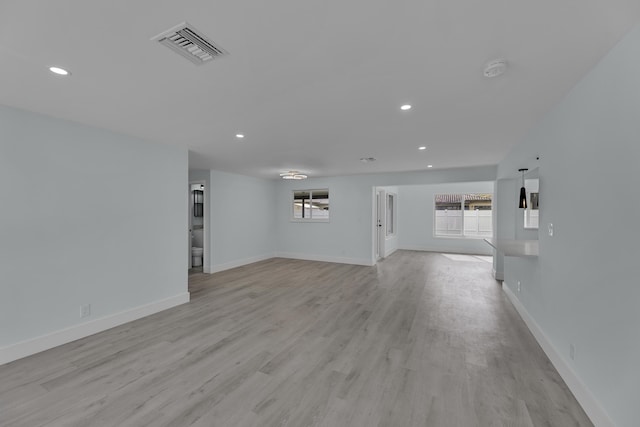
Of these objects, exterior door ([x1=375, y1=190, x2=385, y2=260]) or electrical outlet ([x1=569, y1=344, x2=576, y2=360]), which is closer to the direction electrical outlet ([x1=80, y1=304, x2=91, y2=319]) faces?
the electrical outlet

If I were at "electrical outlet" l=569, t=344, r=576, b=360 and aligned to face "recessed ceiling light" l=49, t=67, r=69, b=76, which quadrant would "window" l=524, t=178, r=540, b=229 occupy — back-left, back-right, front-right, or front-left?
back-right

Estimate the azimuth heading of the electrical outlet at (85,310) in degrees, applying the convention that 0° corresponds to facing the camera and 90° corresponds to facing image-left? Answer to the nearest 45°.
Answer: approximately 315°

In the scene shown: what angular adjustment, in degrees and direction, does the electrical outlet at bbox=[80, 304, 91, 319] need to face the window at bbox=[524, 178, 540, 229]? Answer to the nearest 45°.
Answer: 0° — it already faces it

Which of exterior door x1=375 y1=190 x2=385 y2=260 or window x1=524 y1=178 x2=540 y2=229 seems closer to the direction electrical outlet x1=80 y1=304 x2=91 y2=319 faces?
the window

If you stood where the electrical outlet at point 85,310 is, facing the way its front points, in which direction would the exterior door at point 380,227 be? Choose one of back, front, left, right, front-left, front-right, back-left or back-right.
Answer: front-left

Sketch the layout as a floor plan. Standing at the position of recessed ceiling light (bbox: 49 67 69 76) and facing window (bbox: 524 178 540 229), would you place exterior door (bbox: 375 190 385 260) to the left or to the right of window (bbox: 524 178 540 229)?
left

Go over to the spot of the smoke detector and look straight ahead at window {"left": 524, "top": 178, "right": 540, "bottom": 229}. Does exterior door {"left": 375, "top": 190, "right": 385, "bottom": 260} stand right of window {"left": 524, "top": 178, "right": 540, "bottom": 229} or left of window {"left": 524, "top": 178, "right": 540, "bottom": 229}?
left
